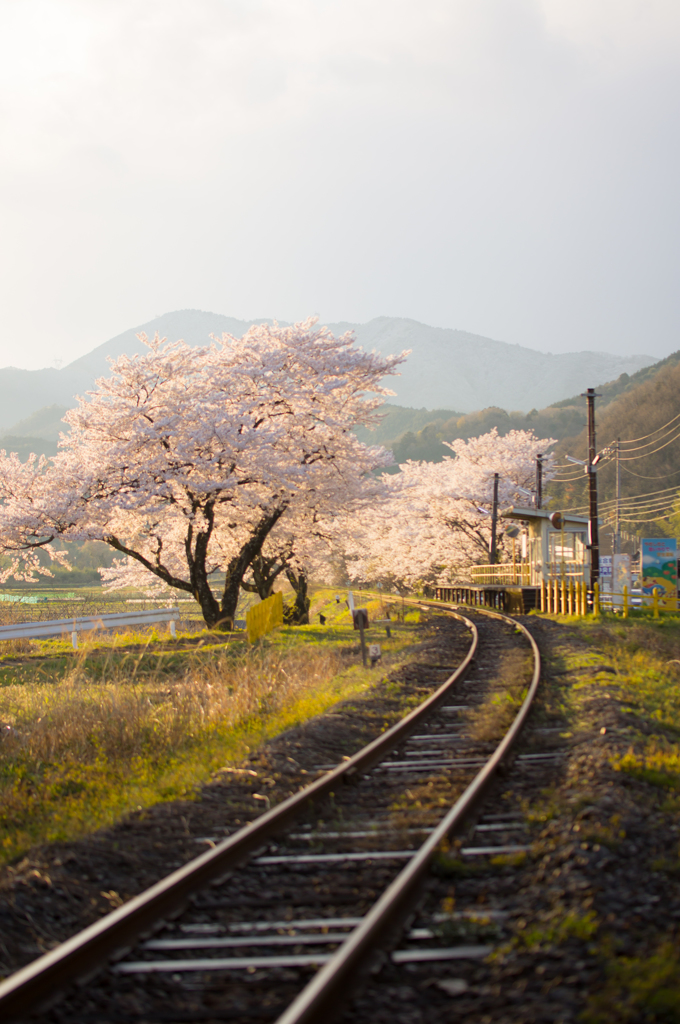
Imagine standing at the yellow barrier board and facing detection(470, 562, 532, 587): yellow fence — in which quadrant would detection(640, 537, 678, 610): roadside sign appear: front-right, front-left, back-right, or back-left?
front-right

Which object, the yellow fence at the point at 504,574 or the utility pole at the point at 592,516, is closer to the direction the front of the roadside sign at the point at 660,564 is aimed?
the utility pole

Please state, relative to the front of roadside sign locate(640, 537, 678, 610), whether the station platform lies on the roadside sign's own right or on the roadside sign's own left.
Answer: on the roadside sign's own right

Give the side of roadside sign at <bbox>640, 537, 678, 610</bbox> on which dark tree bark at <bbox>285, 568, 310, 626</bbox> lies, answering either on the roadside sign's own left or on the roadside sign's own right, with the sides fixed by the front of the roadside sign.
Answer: on the roadside sign's own right

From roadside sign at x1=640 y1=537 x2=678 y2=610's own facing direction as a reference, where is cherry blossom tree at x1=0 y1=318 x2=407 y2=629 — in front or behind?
in front

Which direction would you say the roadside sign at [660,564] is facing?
toward the camera

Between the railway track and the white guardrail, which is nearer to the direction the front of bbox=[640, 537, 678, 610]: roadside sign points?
the railway track

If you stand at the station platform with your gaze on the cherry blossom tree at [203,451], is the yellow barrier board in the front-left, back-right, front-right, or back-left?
front-left
